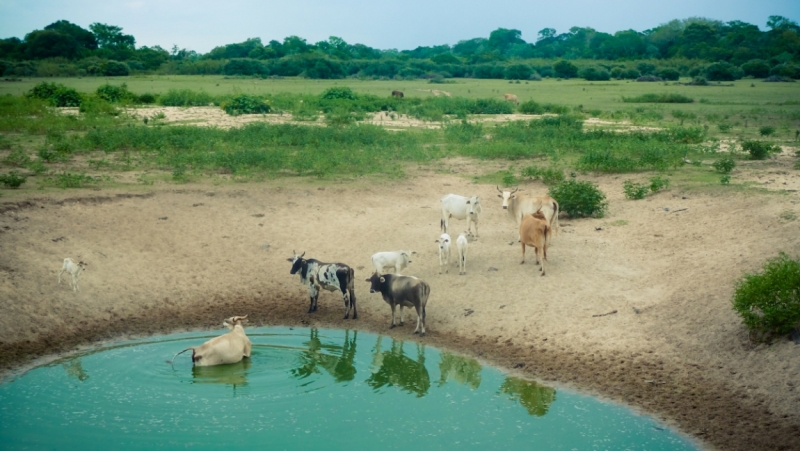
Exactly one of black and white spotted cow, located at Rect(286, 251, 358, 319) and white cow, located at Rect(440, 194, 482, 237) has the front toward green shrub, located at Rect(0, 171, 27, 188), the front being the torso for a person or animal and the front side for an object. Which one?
the black and white spotted cow

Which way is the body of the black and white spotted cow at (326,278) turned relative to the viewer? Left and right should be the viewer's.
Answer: facing away from the viewer and to the left of the viewer

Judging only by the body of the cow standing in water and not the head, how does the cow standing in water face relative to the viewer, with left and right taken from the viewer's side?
facing away from the viewer and to the right of the viewer

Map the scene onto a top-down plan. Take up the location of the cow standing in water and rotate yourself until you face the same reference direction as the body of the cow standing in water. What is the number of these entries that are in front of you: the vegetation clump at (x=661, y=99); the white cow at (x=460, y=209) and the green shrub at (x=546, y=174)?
3

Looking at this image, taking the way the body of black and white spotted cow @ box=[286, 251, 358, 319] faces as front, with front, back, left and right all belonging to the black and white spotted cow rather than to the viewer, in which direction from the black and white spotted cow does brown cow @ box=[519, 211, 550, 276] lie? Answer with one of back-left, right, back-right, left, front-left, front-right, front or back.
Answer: back-right

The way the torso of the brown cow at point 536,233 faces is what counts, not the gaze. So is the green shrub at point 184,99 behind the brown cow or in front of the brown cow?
in front

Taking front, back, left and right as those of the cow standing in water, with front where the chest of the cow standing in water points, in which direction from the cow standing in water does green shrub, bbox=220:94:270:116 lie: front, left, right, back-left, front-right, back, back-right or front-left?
front-left

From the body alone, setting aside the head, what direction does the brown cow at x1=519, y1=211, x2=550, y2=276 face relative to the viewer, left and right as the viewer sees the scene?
facing away from the viewer and to the left of the viewer

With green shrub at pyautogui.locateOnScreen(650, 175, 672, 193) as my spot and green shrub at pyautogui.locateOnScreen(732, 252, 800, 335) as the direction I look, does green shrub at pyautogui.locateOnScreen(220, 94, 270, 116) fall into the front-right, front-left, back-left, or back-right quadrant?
back-right

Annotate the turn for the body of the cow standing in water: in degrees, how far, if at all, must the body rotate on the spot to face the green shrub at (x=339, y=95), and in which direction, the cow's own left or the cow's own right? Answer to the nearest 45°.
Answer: approximately 45° to the cow's own left
